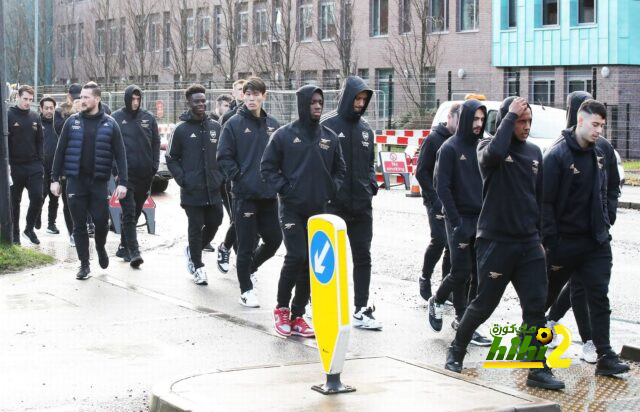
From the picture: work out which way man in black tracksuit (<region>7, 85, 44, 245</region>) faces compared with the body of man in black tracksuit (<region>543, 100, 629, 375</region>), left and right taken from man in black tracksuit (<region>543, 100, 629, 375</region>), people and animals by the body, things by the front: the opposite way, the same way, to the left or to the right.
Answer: the same way

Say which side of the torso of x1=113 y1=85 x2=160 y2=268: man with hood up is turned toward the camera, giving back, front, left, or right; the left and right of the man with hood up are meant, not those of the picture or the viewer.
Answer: front

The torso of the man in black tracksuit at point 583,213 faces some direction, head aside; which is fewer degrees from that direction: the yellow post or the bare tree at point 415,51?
the yellow post

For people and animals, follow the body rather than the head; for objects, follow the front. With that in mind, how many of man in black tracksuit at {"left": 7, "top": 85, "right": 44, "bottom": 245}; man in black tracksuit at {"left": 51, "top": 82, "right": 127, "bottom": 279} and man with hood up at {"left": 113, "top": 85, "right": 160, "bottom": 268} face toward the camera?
3

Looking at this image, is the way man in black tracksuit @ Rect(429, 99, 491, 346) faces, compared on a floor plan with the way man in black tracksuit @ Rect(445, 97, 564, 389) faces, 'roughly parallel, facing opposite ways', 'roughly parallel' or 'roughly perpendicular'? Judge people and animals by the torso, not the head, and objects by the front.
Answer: roughly parallel

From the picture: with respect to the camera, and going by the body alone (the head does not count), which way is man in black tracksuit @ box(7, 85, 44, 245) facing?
toward the camera

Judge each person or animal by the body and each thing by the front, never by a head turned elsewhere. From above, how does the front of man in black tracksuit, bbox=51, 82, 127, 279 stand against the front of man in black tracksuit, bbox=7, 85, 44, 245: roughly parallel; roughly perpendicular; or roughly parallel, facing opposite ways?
roughly parallel

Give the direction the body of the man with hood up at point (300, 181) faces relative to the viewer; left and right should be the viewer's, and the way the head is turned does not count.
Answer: facing the viewer and to the right of the viewer

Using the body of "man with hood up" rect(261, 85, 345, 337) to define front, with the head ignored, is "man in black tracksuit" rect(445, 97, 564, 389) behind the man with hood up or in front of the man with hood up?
in front

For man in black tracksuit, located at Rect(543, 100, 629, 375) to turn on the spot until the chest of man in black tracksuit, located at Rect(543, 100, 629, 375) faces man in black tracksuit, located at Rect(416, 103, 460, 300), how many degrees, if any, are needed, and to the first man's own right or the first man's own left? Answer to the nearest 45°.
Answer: approximately 180°

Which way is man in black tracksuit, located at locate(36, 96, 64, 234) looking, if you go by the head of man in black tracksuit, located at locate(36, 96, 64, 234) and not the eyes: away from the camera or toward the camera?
toward the camera

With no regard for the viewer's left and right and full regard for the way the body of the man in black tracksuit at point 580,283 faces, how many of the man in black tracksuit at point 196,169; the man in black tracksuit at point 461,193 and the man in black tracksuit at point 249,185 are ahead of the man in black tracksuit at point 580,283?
0
